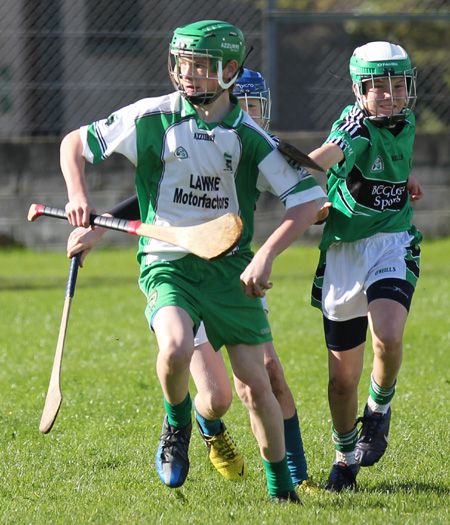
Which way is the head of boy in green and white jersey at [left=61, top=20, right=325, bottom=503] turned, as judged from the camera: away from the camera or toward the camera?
toward the camera

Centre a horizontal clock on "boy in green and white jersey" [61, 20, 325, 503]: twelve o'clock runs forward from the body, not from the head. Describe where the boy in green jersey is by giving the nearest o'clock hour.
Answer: The boy in green jersey is roughly at 8 o'clock from the boy in green and white jersey.

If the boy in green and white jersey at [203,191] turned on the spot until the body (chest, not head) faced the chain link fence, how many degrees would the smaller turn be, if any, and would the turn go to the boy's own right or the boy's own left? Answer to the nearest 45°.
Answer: approximately 180°

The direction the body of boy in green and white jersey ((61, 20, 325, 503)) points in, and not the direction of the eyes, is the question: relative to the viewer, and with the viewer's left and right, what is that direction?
facing the viewer
